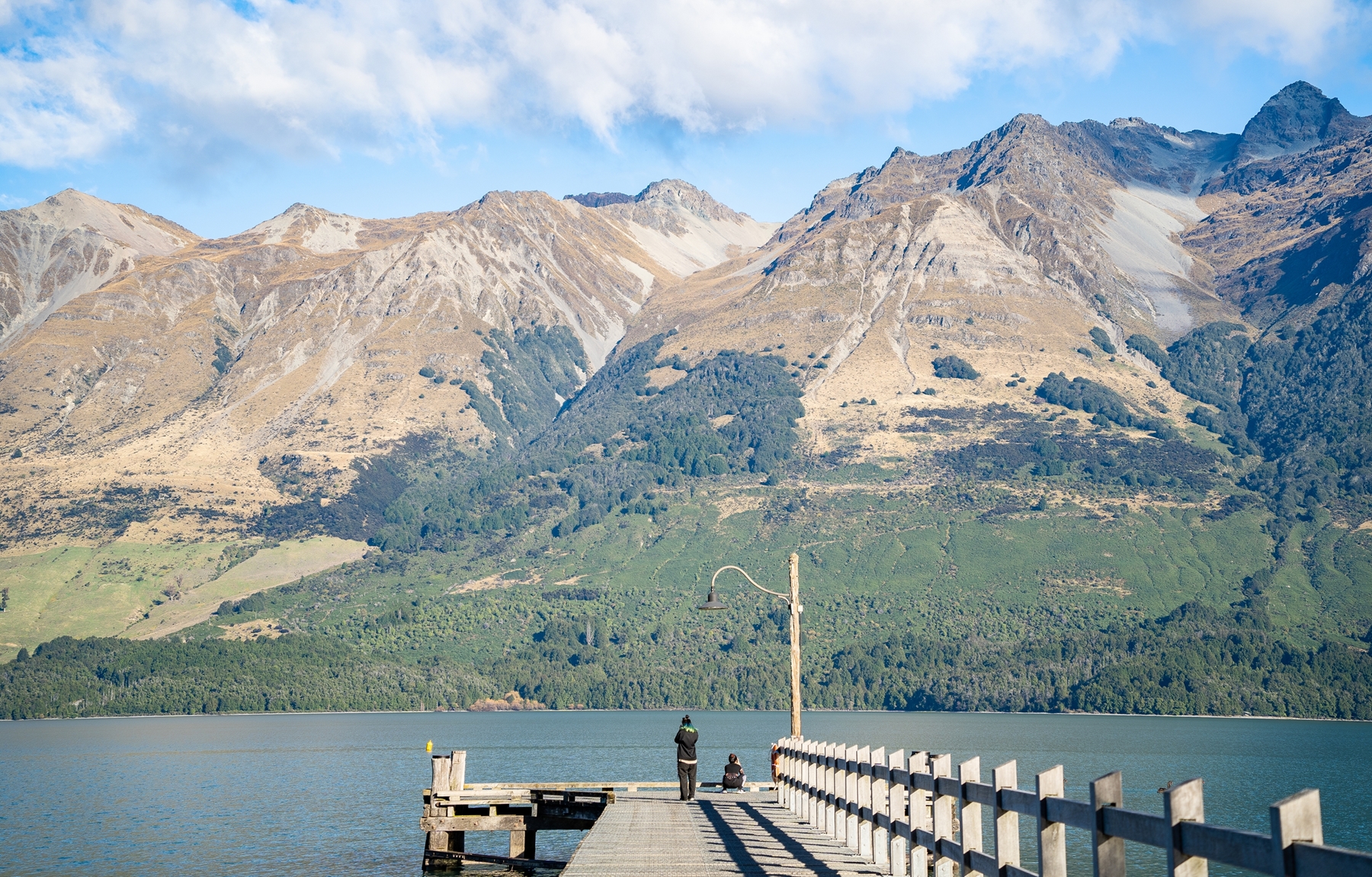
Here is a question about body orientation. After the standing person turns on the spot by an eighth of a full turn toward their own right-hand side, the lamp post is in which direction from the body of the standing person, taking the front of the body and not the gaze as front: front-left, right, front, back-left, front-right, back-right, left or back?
front

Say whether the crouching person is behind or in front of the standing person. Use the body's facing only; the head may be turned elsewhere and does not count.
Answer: in front

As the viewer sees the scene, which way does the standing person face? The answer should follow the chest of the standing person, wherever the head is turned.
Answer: away from the camera
